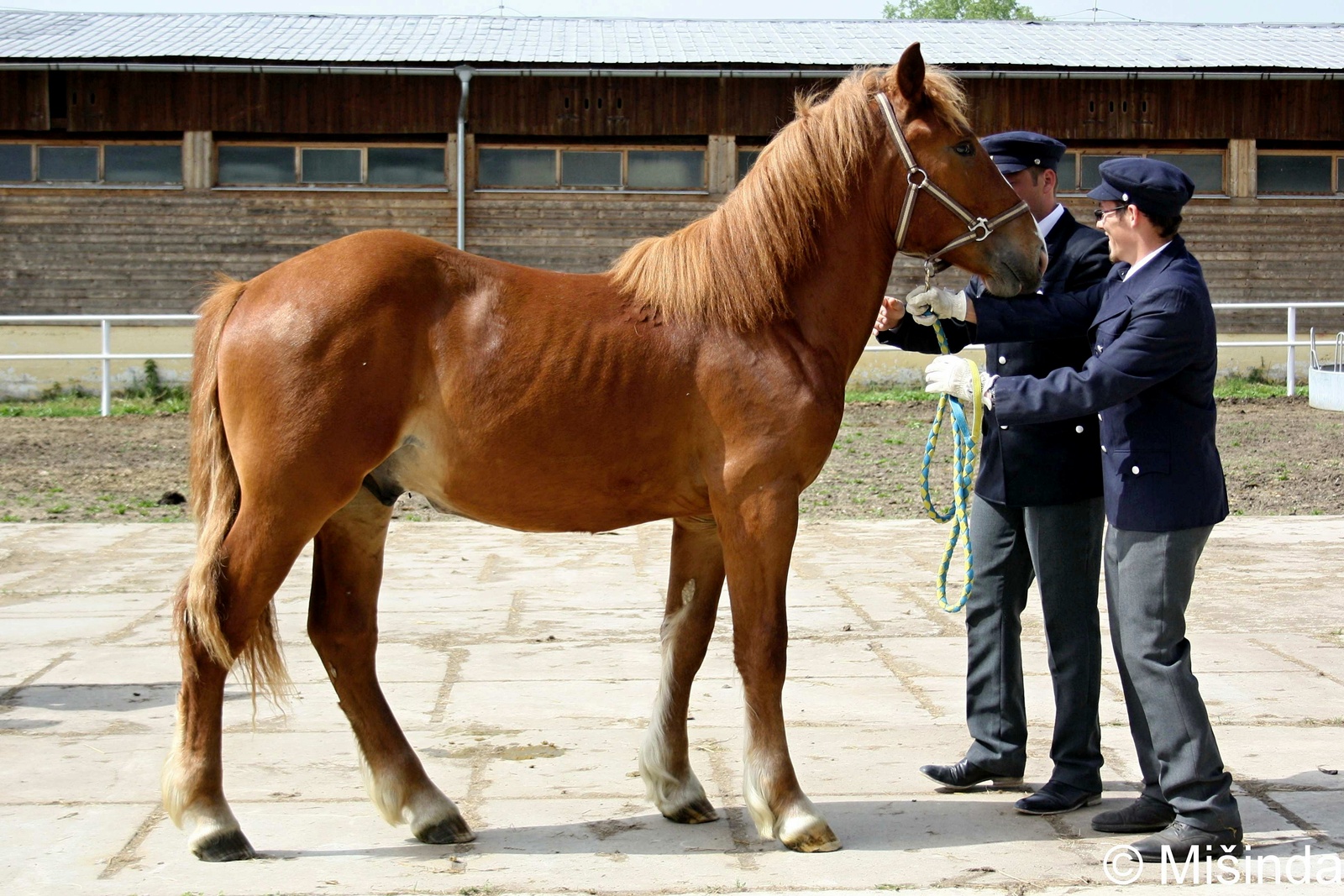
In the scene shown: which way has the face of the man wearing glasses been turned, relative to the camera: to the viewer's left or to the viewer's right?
to the viewer's left

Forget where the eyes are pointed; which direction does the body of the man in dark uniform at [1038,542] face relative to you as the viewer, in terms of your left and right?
facing the viewer and to the left of the viewer

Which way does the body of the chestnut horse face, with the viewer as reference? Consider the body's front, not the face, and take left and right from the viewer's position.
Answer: facing to the right of the viewer

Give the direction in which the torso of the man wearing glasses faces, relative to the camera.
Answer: to the viewer's left

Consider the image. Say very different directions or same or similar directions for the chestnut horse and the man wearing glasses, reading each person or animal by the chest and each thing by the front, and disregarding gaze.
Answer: very different directions

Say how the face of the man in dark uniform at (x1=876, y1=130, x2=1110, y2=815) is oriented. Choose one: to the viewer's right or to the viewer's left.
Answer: to the viewer's left
